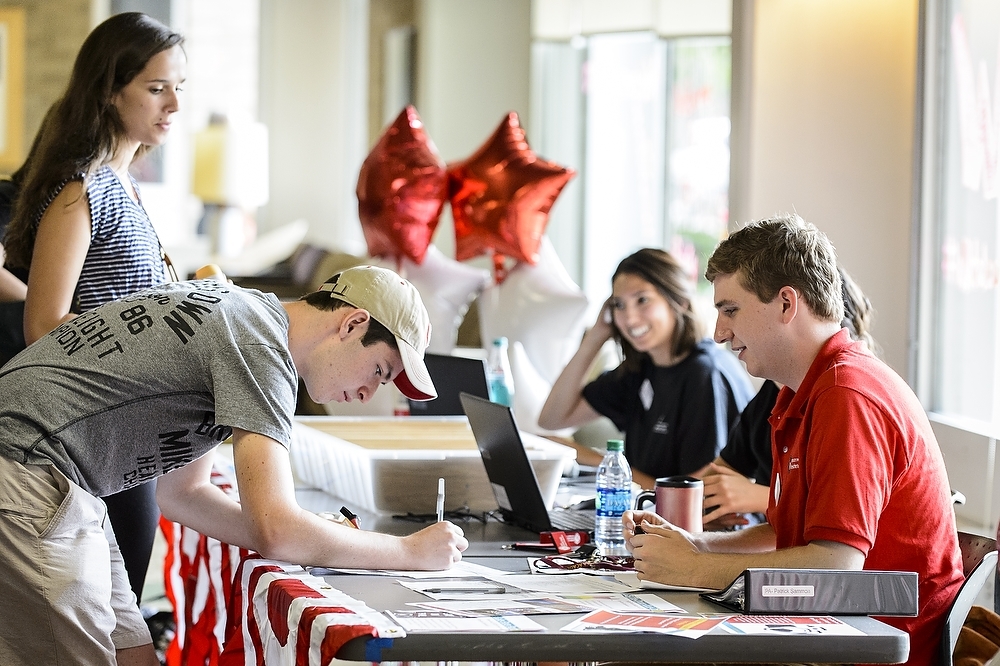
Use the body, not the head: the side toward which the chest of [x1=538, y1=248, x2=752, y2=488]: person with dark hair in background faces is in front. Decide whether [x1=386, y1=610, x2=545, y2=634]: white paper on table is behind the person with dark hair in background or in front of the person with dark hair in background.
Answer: in front

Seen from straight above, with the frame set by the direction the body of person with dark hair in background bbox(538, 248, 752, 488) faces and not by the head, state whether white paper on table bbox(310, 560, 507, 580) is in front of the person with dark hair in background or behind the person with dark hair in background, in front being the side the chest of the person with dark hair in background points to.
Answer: in front

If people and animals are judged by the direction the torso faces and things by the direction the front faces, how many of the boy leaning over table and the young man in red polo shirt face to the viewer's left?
1

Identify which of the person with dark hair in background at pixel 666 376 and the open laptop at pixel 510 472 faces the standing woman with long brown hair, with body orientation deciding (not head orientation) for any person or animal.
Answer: the person with dark hair in background

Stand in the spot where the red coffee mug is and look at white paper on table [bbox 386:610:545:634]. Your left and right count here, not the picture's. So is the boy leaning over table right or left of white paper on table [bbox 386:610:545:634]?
right

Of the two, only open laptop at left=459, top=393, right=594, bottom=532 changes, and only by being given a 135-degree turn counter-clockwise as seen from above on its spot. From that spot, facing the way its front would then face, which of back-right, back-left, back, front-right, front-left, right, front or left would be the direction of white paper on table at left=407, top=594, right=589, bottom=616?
back-left

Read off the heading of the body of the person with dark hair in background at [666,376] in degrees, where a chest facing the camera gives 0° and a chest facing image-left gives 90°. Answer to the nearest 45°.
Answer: approximately 45°

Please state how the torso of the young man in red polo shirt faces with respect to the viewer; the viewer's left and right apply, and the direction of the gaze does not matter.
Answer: facing to the left of the viewer

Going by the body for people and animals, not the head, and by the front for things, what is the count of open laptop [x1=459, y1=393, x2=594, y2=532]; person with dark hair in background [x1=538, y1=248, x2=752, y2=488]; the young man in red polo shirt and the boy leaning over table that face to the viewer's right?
2

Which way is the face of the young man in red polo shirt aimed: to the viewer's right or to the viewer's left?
to the viewer's left

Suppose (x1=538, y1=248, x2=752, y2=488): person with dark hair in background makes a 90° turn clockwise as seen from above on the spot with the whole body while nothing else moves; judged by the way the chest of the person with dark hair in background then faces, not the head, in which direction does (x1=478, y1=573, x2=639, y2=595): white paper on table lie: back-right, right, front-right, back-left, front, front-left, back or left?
back-left

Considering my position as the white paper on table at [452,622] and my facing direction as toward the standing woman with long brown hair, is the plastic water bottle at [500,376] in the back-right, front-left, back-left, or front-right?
front-right

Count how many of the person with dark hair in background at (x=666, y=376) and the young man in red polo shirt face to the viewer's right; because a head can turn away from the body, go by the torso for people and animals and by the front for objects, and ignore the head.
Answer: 0

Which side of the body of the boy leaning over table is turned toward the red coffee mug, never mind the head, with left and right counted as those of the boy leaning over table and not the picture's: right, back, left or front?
front

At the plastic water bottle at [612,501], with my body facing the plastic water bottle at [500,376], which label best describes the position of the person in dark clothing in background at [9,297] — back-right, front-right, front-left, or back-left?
front-left

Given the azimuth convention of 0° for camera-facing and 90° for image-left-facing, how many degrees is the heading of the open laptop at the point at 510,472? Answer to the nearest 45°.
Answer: approximately 270°

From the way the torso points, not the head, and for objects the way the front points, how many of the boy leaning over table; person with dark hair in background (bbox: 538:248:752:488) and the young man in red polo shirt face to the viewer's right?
1

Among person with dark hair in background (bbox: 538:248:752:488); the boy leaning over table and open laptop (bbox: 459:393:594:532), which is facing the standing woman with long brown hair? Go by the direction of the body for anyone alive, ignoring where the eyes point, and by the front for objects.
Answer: the person with dark hair in background
